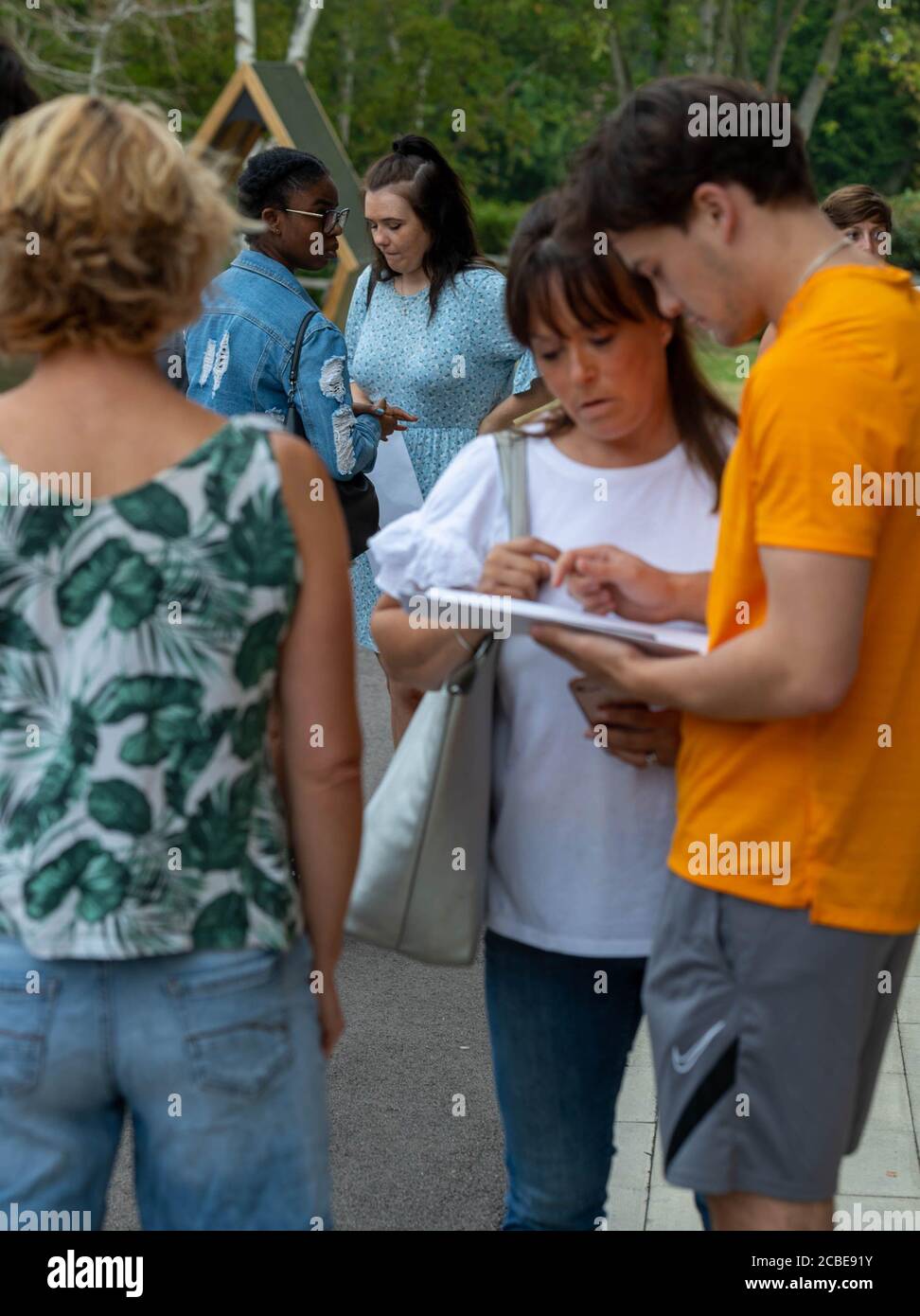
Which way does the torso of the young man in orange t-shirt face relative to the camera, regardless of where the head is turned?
to the viewer's left

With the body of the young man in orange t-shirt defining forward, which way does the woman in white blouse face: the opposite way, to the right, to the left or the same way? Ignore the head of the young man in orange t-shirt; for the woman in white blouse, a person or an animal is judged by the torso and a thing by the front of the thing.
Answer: to the left

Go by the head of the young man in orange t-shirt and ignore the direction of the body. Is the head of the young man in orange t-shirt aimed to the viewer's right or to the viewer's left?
to the viewer's left

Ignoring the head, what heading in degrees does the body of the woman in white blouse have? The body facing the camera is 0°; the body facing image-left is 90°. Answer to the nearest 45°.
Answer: approximately 0°

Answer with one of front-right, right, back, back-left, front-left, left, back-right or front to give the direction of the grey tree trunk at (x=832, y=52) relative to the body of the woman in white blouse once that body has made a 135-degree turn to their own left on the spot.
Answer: front-left

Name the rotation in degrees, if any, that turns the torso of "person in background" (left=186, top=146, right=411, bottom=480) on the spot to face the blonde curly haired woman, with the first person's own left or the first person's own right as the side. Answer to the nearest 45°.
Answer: approximately 135° to the first person's own right

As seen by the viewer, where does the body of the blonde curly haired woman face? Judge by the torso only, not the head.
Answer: away from the camera

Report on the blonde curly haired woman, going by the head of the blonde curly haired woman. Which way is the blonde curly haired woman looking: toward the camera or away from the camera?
away from the camera

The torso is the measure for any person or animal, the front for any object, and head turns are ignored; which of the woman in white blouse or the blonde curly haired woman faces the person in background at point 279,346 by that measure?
the blonde curly haired woman

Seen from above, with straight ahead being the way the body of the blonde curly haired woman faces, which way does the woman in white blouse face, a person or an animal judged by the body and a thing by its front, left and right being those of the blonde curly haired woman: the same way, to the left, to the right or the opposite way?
the opposite way

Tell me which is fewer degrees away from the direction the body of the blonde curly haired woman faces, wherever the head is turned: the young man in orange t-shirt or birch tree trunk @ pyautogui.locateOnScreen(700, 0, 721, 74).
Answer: the birch tree trunk

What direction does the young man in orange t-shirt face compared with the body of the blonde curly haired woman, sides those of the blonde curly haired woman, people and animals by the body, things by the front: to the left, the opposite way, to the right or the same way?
to the left

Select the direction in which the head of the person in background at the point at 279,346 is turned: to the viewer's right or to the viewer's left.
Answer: to the viewer's right

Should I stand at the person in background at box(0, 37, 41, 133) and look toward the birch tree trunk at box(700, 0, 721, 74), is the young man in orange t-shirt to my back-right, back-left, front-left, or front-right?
back-right
